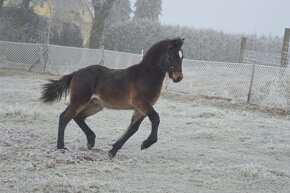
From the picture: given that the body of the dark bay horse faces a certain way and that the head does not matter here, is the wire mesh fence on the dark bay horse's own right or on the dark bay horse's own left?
on the dark bay horse's own left

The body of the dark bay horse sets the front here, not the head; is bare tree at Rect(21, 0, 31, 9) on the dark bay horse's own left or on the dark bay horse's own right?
on the dark bay horse's own left

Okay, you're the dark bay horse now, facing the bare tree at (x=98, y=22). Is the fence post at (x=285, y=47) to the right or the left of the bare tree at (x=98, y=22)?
right

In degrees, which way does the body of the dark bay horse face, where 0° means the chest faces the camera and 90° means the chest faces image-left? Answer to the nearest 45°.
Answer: approximately 270°

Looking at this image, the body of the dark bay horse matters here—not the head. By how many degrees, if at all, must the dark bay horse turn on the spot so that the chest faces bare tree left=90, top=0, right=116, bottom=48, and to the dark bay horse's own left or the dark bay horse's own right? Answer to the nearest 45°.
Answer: approximately 90° to the dark bay horse's own left

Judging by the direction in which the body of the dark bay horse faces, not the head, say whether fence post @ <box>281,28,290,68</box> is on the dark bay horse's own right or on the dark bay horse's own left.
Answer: on the dark bay horse's own left
